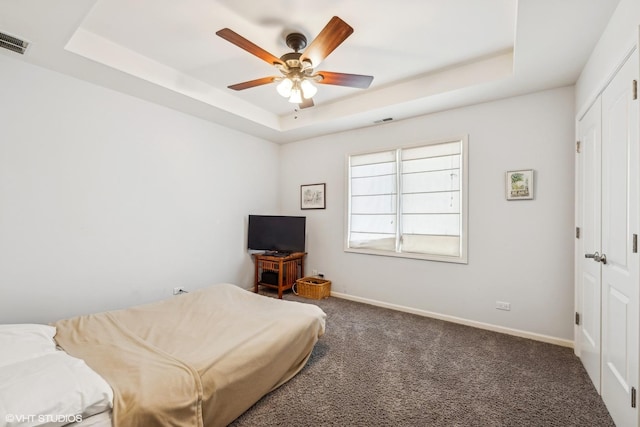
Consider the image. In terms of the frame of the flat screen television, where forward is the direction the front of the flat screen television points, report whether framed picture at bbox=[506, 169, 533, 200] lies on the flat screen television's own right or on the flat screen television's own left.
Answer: on the flat screen television's own left

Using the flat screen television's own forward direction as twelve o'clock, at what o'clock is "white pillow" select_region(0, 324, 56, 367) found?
The white pillow is roughly at 1 o'clock from the flat screen television.

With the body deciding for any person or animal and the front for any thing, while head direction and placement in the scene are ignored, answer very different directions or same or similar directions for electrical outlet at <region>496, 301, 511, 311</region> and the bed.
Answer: very different directions

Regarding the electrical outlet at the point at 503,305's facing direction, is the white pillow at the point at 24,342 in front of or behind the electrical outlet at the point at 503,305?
in front

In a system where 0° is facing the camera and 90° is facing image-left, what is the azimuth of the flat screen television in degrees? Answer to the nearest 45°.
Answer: approximately 0°

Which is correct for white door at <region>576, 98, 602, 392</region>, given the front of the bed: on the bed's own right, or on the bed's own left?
on the bed's own right

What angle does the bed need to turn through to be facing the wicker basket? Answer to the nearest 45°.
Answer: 0° — it already faces it

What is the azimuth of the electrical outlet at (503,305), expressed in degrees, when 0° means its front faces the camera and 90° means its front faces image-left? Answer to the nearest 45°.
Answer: approximately 0°

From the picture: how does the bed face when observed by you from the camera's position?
facing away from the viewer and to the right of the viewer
